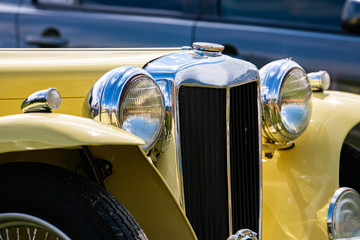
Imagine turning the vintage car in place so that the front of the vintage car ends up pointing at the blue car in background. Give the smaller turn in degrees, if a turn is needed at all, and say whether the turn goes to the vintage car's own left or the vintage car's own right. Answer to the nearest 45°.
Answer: approximately 135° to the vintage car's own left

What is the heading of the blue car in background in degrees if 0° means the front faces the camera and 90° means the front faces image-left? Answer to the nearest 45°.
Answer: approximately 270°

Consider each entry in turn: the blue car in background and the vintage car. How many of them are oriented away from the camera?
0

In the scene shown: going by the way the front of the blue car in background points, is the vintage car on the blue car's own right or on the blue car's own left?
on the blue car's own right

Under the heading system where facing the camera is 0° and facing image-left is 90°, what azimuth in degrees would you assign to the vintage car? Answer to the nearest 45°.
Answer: approximately 315°
